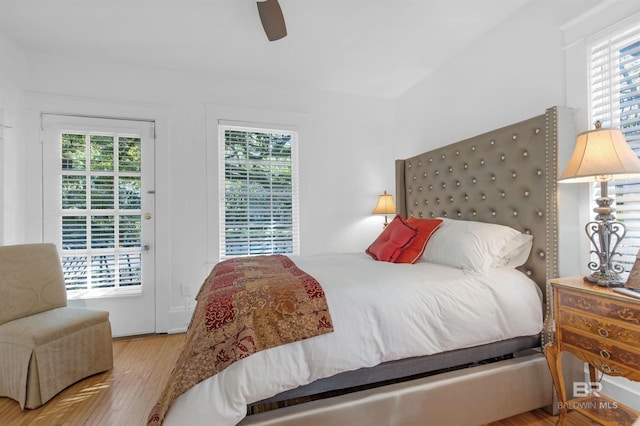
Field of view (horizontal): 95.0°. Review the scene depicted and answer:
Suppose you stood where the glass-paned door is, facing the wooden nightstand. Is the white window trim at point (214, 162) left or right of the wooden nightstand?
left

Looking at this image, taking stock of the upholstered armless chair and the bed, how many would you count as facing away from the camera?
0

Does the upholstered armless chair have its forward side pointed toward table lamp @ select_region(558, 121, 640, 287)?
yes

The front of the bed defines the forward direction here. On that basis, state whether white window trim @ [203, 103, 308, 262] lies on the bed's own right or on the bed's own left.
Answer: on the bed's own right

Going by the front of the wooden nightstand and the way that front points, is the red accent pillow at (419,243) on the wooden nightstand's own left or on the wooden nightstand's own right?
on the wooden nightstand's own right

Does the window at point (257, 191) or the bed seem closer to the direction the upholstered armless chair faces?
the bed

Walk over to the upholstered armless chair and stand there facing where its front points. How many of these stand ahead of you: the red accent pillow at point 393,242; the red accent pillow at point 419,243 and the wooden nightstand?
3

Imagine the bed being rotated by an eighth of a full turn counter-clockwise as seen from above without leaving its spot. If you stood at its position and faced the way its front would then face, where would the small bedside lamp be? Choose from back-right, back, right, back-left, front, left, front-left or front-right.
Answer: back

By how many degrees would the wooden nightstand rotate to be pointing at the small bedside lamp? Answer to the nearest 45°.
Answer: approximately 90° to its right

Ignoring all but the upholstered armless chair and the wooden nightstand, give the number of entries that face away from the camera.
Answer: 0

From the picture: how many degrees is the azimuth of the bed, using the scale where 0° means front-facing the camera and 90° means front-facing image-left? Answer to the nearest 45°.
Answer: approximately 45°

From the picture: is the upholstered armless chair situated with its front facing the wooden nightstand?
yes

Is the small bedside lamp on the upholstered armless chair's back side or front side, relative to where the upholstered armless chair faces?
on the front side

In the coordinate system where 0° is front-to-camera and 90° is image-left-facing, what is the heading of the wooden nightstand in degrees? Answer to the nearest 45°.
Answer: approximately 45°

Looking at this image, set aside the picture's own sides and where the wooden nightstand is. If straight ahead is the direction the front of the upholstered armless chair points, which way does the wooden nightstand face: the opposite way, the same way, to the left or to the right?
the opposite way

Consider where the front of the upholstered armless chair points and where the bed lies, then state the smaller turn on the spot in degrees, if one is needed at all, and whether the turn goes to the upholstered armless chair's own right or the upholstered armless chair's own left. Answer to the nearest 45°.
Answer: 0° — it already faces it

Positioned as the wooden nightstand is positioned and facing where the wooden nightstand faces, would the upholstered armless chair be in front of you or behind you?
in front

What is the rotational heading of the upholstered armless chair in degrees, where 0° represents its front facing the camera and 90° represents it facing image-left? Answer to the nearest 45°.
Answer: approximately 315°
